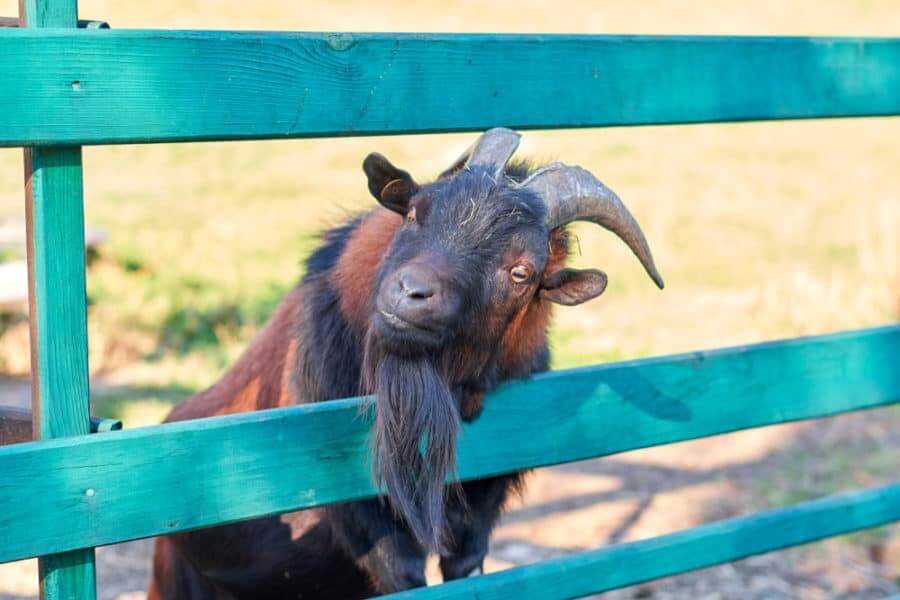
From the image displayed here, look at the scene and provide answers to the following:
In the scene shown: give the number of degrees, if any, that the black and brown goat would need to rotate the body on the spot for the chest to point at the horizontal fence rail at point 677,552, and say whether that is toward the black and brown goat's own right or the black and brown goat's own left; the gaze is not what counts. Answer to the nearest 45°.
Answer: approximately 45° to the black and brown goat's own left

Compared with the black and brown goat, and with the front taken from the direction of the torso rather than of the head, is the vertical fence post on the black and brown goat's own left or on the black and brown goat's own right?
on the black and brown goat's own right

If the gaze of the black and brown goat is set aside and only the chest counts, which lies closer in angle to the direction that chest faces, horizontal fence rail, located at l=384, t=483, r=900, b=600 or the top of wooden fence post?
the horizontal fence rail

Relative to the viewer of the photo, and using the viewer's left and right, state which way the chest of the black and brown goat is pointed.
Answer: facing the viewer and to the right of the viewer
